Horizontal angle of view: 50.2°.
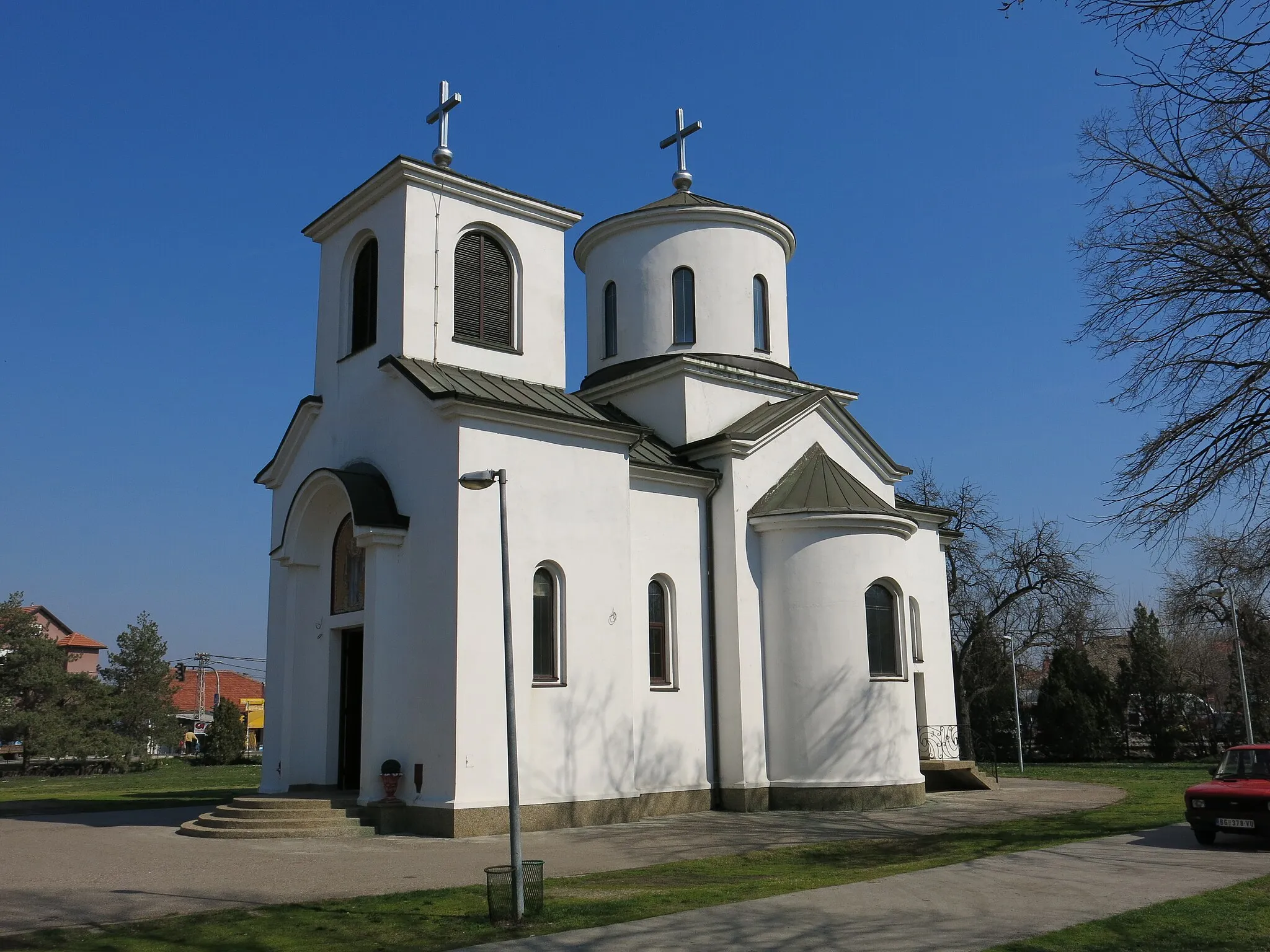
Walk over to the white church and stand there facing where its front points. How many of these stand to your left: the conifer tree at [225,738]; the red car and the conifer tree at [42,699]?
1

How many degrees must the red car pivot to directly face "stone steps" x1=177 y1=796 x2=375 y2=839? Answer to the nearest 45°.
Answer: approximately 45° to its right

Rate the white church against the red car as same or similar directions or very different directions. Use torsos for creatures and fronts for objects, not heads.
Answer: same or similar directions

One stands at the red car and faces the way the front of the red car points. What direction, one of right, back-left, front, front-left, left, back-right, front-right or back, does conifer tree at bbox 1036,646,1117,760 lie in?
back-right

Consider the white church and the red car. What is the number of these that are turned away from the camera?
0

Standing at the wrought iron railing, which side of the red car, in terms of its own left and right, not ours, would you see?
right

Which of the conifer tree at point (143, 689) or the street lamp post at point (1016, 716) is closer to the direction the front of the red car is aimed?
the conifer tree

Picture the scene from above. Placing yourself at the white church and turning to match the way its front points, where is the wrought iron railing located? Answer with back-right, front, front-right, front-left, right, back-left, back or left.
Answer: back

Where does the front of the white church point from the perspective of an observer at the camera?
facing the viewer and to the left of the viewer

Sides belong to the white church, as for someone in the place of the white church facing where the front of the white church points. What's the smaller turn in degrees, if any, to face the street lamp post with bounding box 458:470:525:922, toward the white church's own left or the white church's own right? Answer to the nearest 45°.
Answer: approximately 45° to the white church's own left

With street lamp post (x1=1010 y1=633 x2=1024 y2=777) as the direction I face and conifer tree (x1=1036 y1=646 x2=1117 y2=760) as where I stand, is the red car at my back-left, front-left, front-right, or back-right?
front-left

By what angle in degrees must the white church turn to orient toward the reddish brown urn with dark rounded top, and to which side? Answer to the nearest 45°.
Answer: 0° — it already faces it

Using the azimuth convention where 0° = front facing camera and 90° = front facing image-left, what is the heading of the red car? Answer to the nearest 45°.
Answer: approximately 45°

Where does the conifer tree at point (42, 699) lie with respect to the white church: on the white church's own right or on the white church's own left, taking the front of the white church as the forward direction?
on the white church's own right

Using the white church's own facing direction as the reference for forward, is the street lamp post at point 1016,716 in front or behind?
behind
